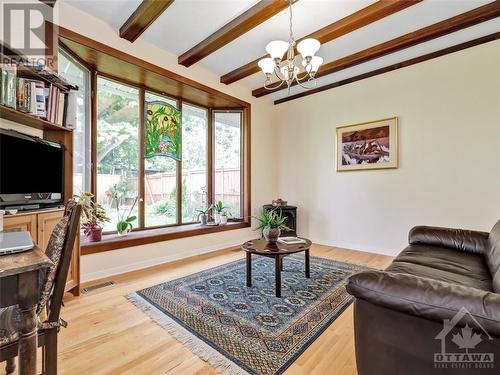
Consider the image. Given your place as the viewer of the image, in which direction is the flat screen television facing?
facing the viewer and to the right of the viewer

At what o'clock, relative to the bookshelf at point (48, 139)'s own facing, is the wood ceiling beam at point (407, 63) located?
The wood ceiling beam is roughly at 11 o'clock from the bookshelf.

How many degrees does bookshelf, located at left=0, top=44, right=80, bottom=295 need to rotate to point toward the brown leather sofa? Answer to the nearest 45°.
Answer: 0° — it already faces it

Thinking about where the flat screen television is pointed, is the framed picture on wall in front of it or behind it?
in front

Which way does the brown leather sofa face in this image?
to the viewer's left

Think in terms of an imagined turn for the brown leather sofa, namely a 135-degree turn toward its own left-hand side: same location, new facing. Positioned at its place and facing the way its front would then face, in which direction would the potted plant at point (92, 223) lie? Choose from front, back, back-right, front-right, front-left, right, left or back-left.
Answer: back-right

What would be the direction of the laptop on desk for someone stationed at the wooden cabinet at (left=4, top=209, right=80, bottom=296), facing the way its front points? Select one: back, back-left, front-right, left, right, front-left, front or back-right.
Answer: front-right

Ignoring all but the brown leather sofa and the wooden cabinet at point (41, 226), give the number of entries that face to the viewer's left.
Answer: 1

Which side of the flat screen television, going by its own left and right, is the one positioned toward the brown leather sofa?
front

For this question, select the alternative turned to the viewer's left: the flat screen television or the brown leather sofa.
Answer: the brown leather sofa

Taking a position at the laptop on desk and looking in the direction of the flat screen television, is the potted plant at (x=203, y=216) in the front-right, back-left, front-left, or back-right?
front-right
